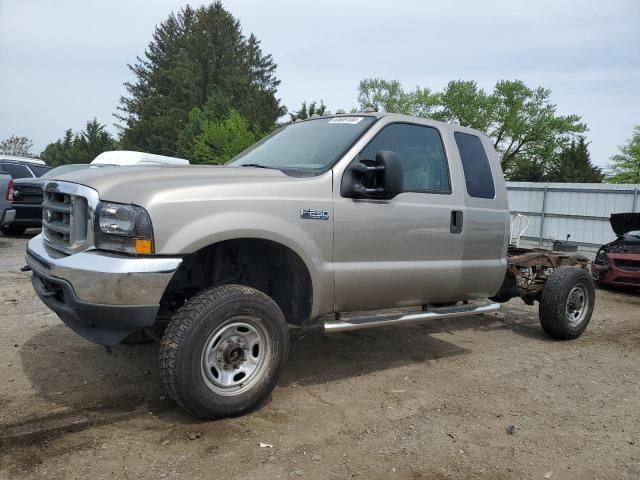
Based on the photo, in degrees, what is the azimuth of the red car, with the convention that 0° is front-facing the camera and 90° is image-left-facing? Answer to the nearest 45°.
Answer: approximately 45°

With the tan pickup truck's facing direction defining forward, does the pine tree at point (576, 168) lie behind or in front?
behind

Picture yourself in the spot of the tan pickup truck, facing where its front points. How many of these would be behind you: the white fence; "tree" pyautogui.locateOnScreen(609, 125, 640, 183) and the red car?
3

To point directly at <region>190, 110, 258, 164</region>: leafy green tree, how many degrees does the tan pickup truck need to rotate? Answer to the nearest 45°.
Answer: approximately 135° to its right

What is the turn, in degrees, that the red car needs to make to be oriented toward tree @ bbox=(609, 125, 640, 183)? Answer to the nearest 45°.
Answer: approximately 135° to its right

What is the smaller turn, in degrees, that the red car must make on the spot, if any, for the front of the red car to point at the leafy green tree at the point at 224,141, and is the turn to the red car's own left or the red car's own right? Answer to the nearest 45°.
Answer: approximately 90° to the red car's own right

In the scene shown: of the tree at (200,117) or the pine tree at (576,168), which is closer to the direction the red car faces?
the tree

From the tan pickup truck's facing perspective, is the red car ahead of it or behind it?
behind
